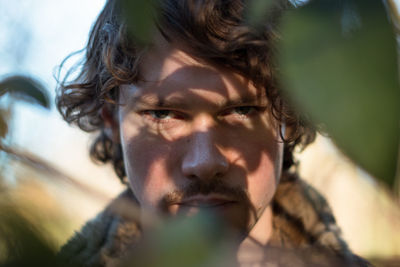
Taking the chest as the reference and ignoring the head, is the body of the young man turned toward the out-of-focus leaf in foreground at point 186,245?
yes

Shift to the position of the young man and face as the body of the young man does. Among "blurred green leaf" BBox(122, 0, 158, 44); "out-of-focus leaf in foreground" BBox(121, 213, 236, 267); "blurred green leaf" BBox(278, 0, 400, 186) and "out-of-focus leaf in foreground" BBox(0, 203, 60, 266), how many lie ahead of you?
4

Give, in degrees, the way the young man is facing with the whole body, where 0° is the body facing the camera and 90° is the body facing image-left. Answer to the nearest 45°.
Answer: approximately 0°

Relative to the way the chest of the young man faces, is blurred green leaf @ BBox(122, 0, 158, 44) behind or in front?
in front

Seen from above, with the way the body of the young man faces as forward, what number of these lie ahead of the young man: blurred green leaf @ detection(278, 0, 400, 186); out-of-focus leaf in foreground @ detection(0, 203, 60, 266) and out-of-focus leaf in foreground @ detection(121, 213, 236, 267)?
3

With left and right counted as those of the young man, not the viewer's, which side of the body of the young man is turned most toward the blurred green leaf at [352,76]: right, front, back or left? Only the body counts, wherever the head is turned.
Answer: front

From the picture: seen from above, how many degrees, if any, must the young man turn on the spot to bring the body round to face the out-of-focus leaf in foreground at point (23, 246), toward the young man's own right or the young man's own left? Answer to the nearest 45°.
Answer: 0° — they already face it

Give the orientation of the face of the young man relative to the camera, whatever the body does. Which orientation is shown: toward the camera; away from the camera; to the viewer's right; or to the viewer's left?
toward the camera

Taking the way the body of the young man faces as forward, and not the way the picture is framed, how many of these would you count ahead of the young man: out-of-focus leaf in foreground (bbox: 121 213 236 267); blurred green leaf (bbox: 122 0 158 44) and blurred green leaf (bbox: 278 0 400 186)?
3
